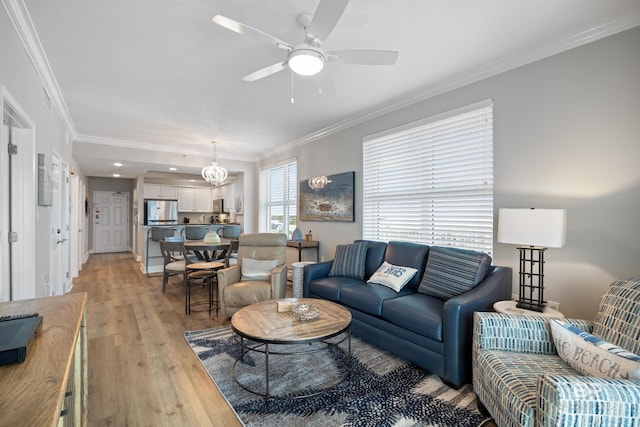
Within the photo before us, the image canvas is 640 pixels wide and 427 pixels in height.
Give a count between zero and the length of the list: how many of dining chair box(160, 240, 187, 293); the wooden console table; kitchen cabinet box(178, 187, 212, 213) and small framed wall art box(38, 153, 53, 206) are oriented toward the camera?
1

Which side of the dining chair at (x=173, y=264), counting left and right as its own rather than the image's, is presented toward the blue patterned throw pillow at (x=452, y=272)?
right

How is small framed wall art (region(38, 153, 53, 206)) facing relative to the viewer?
to the viewer's right

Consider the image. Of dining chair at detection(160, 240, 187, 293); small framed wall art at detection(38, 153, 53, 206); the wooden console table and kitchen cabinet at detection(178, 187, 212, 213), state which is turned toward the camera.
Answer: the kitchen cabinet

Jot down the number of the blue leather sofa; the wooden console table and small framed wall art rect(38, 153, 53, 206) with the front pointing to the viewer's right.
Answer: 2

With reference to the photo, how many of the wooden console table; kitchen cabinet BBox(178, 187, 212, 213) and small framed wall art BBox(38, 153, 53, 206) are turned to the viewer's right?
2

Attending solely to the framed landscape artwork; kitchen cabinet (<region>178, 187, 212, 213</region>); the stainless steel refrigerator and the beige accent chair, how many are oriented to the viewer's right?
0

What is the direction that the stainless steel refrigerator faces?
toward the camera

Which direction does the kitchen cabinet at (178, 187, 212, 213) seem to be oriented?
toward the camera

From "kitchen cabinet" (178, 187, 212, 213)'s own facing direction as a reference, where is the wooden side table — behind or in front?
in front

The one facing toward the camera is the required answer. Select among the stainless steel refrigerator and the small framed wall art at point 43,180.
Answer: the stainless steel refrigerator

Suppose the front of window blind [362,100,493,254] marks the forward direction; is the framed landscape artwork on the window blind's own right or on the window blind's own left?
on the window blind's own right

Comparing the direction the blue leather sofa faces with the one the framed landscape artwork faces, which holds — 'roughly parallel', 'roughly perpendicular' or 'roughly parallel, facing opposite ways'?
roughly parallel

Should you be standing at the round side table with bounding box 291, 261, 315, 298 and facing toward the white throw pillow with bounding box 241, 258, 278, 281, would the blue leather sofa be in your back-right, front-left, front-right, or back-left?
back-left

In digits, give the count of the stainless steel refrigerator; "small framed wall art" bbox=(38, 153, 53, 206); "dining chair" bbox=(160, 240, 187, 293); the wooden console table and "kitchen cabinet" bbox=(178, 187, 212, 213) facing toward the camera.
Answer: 2

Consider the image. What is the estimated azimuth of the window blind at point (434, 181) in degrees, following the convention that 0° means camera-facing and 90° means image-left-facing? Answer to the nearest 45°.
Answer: approximately 45°

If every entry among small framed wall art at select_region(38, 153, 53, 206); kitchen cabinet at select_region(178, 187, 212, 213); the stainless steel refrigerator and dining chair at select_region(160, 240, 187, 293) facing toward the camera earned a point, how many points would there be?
2

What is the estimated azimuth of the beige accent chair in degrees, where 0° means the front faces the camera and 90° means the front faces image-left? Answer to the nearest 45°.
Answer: approximately 45°

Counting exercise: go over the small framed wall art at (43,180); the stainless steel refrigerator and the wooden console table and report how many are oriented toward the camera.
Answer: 1

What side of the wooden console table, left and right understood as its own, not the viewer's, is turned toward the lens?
right

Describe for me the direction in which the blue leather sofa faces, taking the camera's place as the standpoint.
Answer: facing the viewer and to the left of the viewer
